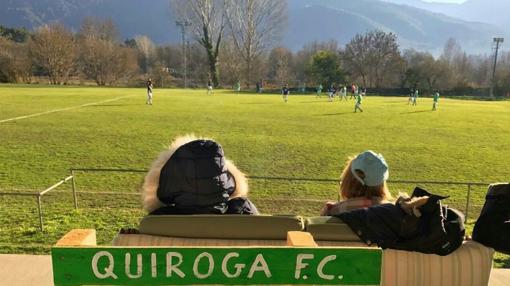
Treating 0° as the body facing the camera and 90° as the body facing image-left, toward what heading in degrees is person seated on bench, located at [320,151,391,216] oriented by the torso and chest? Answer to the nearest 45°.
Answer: approximately 180°

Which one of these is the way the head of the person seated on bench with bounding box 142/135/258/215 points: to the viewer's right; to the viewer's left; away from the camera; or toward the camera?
away from the camera

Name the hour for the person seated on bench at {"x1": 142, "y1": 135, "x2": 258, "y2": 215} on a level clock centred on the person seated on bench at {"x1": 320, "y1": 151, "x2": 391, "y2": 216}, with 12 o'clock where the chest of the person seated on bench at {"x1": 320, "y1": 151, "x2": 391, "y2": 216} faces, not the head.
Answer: the person seated on bench at {"x1": 142, "y1": 135, "x2": 258, "y2": 215} is roughly at 8 o'clock from the person seated on bench at {"x1": 320, "y1": 151, "x2": 391, "y2": 216}.
